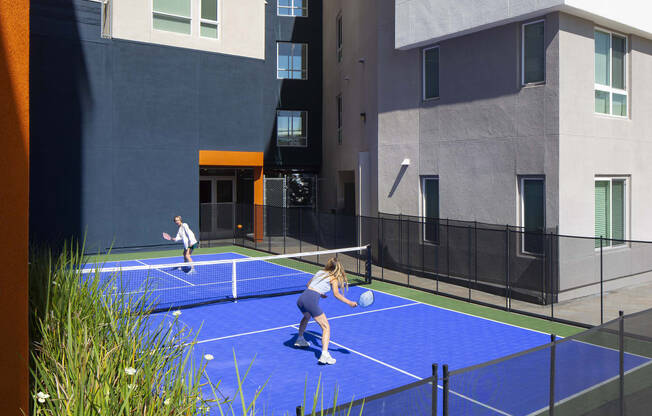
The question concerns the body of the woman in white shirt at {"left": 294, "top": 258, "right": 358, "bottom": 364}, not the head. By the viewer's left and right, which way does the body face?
facing away from the viewer and to the right of the viewer

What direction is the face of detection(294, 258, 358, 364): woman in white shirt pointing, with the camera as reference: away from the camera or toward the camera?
away from the camera

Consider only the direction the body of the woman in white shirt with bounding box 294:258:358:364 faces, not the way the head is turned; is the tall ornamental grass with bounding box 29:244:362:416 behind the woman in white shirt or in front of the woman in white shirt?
behind

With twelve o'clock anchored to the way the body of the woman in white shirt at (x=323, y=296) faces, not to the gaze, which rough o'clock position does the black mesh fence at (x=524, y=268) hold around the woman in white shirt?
The black mesh fence is roughly at 12 o'clock from the woman in white shirt.

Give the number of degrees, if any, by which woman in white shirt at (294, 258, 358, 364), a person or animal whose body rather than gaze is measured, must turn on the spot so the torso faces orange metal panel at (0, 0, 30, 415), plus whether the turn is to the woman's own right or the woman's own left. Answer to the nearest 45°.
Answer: approximately 135° to the woman's own right

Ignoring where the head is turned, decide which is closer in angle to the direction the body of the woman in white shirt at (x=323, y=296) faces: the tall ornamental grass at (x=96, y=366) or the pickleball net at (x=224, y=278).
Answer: the pickleball net
